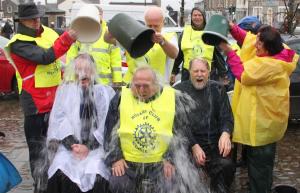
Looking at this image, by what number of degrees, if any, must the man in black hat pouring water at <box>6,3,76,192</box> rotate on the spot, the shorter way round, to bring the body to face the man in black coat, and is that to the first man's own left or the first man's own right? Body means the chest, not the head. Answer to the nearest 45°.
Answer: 0° — they already face them

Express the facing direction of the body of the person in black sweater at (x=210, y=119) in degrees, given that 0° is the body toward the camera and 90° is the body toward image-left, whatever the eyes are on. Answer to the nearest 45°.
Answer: approximately 0°

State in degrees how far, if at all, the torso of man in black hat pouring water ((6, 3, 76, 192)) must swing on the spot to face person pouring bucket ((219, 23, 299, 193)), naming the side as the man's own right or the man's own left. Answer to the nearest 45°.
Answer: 0° — they already face them

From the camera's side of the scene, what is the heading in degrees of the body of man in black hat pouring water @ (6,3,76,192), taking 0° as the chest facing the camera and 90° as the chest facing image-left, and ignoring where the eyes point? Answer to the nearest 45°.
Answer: approximately 315°

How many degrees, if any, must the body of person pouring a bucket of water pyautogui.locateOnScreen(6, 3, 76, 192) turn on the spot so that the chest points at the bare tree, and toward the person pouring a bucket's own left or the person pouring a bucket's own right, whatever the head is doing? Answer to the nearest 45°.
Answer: approximately 90° to the person pouring a bucket's own left

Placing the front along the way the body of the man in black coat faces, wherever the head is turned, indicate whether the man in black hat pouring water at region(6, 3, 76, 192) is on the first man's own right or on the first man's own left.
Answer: on the first man's own right
